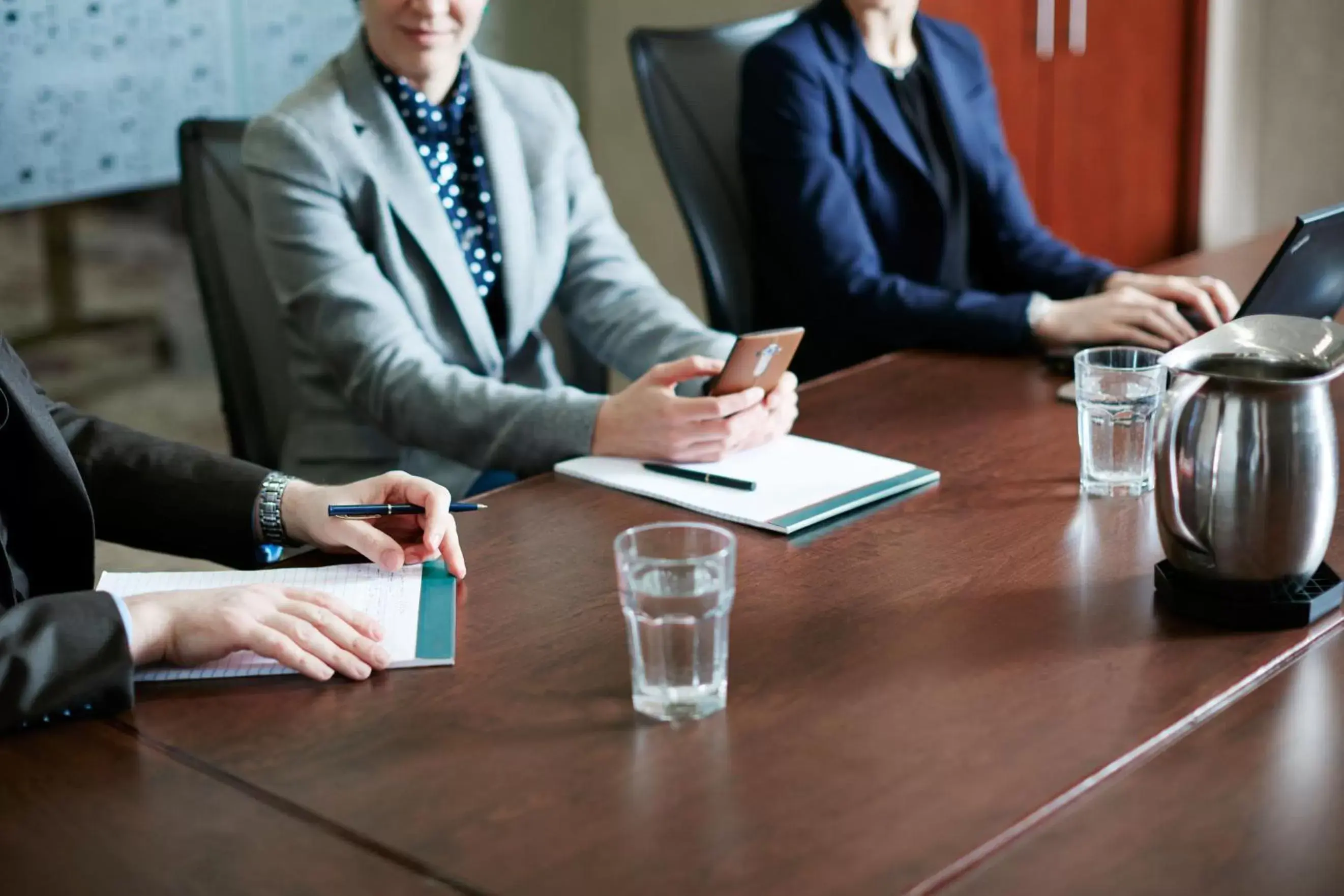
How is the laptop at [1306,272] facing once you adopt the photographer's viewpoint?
facing away from the viewer and to the left of the viewer

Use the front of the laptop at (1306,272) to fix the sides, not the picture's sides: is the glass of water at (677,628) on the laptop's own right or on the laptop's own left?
on the laptop's own left

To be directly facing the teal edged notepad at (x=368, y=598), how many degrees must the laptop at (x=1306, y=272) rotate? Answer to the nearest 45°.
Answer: approximately 90° to its left

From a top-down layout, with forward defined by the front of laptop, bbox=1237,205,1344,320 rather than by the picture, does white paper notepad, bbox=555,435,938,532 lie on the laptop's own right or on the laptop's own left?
on the laptop's own left

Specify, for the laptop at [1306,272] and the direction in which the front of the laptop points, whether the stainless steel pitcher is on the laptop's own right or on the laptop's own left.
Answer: on the laptop's own left
